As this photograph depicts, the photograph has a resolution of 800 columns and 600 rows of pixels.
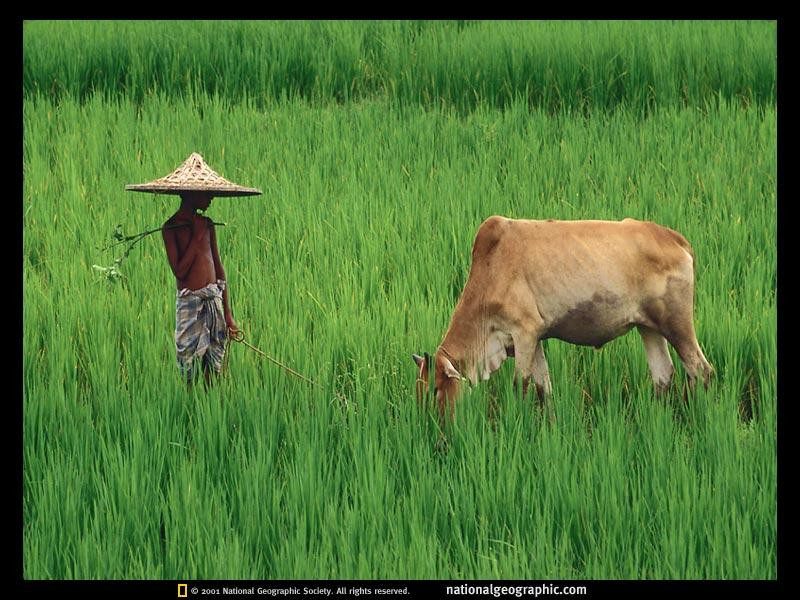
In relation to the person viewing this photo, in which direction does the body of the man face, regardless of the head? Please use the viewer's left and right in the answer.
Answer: facing the viewer and to the right of the viewer

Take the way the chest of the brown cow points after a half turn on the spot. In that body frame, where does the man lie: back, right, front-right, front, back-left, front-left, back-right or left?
back

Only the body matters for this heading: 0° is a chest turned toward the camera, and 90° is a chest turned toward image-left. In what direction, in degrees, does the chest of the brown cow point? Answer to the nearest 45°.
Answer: approximately 90°
